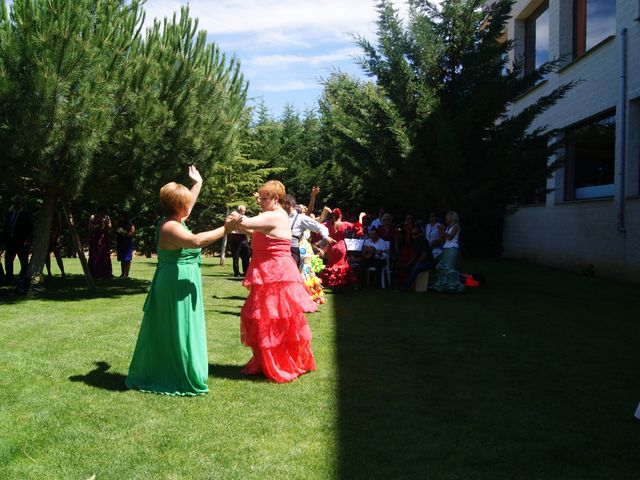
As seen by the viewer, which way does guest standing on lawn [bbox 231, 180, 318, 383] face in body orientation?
to the viewer's left

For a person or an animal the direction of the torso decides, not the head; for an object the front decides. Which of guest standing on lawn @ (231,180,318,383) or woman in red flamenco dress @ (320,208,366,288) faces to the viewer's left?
the guest standing on lawn

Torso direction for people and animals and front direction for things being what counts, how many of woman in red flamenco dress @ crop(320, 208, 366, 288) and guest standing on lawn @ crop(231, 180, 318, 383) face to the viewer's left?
1

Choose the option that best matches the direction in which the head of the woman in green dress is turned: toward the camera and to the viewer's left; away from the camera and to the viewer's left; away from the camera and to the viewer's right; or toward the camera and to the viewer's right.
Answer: away from the camera and to the viewer's right

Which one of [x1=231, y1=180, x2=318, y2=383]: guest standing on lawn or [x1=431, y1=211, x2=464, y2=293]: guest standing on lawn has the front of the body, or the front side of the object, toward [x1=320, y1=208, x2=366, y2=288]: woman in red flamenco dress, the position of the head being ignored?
[x1=431, y1=211, x2=464, y2=293]: guest standing on lawn

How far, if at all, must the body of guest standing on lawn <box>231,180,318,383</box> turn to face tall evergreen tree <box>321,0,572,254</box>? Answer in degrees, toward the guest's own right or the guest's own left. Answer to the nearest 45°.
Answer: approximately 135° to the guest's own right

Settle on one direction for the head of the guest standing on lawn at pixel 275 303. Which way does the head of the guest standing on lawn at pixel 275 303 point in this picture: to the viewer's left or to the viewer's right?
to the viewer's left

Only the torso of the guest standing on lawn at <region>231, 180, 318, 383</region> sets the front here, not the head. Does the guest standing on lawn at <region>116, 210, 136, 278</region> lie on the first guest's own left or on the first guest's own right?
on the first guest's own right
